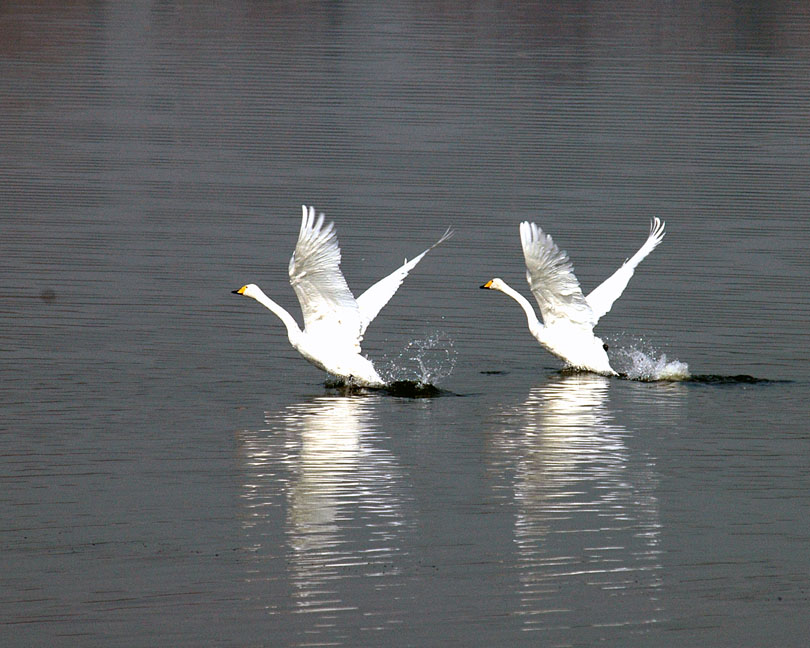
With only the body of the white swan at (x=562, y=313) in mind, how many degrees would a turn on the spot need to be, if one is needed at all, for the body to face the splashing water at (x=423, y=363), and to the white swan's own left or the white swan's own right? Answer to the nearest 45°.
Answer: approximately 45° to the white swan's own left

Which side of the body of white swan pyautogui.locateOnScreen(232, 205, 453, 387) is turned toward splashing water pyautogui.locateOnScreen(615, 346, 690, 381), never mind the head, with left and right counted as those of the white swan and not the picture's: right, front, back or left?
back

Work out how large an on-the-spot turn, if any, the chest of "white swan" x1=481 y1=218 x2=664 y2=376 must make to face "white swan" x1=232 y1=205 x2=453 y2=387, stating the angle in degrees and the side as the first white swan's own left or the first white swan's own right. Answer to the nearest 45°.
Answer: approximately 45° to the first white swan's own left

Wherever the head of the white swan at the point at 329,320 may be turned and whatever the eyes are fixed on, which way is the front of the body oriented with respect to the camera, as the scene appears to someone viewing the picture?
to the viewer's left

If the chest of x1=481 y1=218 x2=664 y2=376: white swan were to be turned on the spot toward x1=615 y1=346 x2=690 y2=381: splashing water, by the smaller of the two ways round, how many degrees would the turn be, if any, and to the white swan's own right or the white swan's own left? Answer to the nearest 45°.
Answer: approximately 135° to the white swan's own left

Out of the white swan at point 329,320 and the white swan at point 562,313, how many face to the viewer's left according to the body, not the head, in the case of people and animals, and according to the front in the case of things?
2

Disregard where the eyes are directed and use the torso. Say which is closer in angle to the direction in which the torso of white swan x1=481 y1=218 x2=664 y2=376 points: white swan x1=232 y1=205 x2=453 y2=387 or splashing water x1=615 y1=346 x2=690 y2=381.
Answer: the white swan

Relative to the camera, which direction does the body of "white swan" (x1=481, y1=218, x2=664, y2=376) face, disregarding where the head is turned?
to the viewer's left
